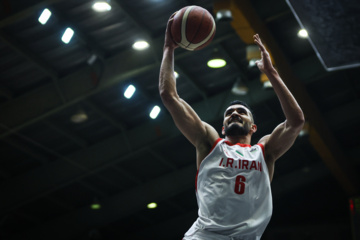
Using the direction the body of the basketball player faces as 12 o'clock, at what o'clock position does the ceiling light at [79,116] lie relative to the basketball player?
The ceiling light is roughly at 5 o'clock from the basketball player.

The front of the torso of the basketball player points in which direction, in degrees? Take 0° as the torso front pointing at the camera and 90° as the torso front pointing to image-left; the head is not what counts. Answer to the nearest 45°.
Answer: approximately 0°

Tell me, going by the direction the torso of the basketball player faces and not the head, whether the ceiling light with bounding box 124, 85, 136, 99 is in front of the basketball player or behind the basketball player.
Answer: behind

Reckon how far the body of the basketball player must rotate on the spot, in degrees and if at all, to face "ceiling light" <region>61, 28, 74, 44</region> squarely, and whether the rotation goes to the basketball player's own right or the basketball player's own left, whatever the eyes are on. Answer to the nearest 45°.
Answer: approximately 135° to the basketball player's own right

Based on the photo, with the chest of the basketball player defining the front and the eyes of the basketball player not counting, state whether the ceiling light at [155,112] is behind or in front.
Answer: behind
